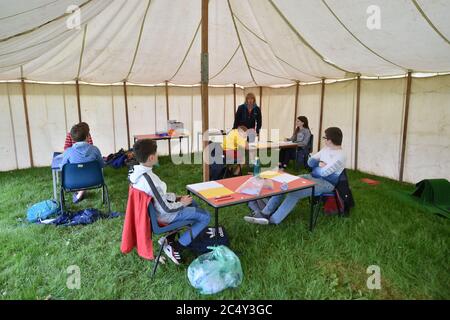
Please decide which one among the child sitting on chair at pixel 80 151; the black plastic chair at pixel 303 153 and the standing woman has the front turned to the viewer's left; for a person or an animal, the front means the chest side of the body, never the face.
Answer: the black plastic chair

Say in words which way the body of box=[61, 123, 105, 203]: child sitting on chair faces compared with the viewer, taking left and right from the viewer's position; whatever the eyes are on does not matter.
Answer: facing away from the viewer

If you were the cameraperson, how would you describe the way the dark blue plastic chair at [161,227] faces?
facing to the right of the viewer

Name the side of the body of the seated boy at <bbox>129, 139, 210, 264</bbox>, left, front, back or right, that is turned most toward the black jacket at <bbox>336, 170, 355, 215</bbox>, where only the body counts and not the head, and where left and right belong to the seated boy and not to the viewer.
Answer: front

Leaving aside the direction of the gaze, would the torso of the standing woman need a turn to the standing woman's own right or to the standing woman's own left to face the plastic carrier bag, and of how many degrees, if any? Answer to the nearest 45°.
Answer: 0° — they already face it

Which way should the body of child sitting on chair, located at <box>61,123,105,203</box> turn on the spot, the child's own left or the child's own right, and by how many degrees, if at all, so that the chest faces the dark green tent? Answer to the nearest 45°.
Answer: approximately 90° to the child's own right

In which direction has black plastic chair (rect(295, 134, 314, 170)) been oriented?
to the viewer's left

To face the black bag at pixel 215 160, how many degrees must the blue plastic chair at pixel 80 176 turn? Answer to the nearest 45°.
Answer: approximately 90° to its right

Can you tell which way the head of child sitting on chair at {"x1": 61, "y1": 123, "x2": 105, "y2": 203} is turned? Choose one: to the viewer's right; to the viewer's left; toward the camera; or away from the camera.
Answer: away from the camera

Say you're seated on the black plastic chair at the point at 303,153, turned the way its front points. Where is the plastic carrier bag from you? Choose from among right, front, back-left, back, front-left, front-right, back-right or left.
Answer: left

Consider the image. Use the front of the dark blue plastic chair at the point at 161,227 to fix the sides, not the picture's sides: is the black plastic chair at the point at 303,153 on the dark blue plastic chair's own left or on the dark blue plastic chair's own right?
on the dark blue plastic chair's own left

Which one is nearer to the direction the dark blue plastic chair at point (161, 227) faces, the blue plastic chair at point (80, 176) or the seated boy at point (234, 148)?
the seated boy

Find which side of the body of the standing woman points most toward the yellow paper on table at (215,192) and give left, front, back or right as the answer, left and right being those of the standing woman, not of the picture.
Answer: front

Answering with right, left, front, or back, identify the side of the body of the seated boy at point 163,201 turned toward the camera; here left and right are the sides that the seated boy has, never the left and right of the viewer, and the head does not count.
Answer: right

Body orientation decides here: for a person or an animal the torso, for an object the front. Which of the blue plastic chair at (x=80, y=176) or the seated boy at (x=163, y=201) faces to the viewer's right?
the seated boy

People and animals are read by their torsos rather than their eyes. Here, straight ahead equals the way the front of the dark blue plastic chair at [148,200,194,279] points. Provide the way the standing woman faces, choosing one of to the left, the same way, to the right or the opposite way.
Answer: to the right

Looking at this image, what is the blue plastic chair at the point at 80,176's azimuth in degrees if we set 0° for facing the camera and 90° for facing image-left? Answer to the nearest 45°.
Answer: approximately 180°

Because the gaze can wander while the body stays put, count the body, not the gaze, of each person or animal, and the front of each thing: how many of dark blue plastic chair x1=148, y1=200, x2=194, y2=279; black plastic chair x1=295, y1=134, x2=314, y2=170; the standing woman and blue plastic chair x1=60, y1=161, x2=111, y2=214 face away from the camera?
1

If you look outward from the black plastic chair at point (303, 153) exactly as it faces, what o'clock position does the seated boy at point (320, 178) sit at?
The seated boy is roughly at 9 o'clock from the black plastic chair.

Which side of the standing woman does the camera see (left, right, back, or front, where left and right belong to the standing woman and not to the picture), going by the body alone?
front
